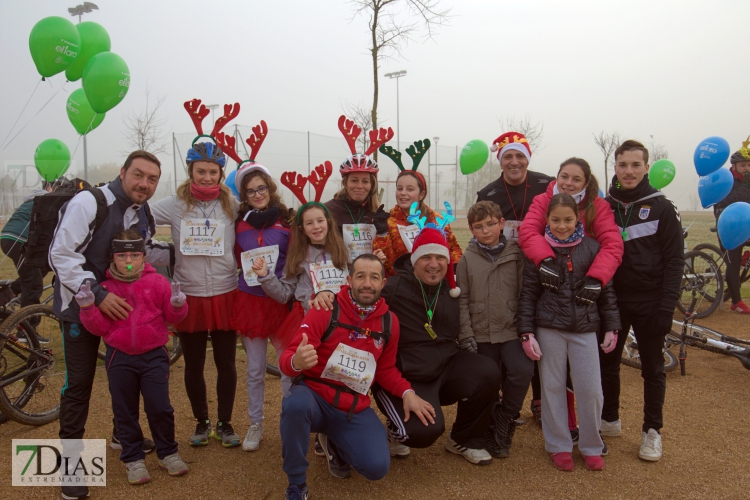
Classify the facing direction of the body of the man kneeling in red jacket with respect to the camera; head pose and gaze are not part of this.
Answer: toward the camera

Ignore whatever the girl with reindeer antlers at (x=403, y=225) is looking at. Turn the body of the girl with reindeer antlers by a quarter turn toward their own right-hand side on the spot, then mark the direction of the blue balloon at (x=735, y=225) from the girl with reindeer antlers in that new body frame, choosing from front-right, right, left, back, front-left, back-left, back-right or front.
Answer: back-right

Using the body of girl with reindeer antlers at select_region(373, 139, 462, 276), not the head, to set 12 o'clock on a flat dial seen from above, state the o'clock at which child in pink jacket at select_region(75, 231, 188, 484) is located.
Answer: The child in pink jacket is roughly at 2 o'clock from the girl with reindeer antlers.

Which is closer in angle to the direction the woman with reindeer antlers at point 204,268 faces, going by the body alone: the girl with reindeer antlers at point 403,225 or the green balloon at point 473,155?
the girl with reindeer antlers

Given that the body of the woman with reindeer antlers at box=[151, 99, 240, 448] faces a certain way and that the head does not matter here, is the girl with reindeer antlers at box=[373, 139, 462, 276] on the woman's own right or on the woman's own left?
on the woman's own left

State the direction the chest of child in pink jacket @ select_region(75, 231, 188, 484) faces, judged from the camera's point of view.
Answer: toward the camera

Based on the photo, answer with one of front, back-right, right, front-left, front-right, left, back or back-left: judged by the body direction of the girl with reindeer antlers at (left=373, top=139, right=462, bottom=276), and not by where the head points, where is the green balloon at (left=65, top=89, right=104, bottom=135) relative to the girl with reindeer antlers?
back-right

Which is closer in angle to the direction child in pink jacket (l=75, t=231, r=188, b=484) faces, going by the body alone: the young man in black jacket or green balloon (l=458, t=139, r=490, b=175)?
the young man in black jacket

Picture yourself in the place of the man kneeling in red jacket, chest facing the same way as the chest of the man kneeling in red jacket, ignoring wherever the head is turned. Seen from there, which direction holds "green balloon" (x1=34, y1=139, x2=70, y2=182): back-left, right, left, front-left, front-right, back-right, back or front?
back-right

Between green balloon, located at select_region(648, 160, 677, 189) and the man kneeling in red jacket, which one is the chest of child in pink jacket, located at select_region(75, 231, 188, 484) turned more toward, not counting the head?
the man kneeling in red jacket

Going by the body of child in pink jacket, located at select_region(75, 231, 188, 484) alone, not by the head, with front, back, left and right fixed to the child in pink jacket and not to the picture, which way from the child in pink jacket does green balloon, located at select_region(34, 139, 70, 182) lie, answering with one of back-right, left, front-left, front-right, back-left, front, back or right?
back
